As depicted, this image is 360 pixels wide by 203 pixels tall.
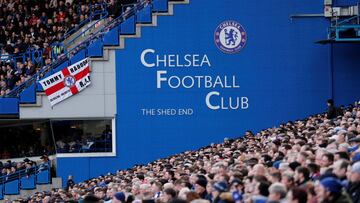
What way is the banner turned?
toward the camera

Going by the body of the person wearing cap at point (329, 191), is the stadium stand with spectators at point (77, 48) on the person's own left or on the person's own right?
on the person's own right

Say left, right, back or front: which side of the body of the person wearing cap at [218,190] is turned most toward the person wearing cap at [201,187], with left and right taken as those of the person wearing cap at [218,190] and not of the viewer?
right

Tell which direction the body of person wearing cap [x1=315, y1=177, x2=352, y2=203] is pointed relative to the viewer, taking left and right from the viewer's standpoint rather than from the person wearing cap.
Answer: facing to the left of the viewer

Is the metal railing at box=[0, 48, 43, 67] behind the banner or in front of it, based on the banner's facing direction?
behind

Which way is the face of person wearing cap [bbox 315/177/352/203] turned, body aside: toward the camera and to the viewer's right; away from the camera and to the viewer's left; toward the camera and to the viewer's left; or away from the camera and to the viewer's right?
toward the camera and to the viewer's left

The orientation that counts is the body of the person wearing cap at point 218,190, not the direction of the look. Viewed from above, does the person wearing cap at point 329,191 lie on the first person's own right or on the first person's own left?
on the first person's own left

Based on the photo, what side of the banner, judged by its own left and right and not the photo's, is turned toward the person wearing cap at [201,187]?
front

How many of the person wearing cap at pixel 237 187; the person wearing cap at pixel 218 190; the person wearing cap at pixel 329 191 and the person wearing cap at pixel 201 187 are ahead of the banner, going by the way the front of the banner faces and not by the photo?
4
